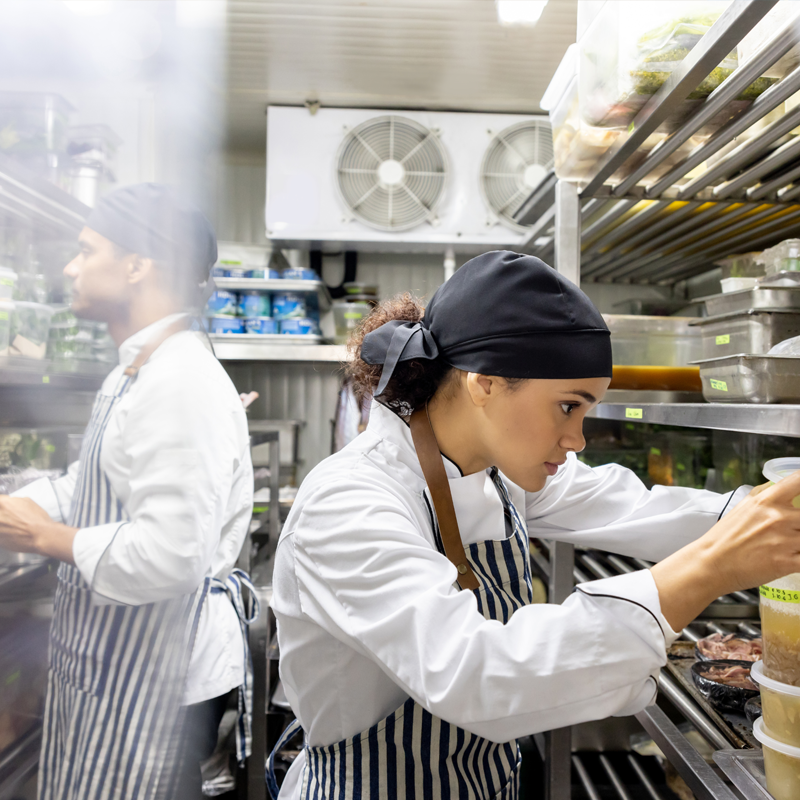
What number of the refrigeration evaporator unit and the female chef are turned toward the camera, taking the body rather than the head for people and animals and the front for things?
1

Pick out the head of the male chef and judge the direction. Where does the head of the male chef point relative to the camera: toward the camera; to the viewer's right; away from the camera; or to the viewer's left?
to the viewer's left

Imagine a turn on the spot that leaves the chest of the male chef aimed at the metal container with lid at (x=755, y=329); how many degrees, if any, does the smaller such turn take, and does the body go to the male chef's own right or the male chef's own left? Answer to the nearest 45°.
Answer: approximately 135° to the male chef's own left

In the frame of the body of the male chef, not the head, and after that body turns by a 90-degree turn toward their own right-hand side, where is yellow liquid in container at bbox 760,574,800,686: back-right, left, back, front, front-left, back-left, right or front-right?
back-right

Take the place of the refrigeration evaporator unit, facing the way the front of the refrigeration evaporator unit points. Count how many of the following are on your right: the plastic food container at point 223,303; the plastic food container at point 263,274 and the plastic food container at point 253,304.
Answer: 3

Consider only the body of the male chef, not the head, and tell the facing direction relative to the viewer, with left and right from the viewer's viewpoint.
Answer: facing to the left of the viewer

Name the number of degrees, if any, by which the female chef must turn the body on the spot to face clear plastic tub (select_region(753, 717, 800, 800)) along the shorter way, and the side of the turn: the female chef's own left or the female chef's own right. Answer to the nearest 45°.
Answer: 0° — they already face it

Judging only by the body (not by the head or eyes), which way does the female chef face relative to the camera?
to the viewer's right

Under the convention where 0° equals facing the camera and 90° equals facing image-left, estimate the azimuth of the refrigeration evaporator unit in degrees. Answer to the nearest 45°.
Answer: approximately 0°

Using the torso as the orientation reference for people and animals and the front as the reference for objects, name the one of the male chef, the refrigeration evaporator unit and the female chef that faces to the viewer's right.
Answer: the female chef

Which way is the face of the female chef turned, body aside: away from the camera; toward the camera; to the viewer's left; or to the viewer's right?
to the viewer's right

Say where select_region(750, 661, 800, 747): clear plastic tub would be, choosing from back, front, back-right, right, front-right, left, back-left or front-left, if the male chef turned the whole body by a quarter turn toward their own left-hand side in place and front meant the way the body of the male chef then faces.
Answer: front-left

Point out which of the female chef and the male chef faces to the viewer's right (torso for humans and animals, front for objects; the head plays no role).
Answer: the female chef
